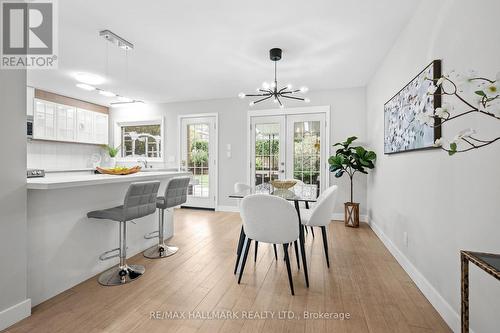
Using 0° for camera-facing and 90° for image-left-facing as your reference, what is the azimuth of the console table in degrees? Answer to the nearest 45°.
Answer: approximately 45°

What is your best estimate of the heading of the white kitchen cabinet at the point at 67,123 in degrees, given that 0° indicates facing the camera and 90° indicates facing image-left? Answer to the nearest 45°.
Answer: approximately 315°

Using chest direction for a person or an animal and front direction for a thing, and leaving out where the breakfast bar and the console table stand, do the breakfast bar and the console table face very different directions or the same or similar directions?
very different directions

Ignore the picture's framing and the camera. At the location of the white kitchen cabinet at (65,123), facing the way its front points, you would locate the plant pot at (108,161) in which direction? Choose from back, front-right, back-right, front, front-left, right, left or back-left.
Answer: left

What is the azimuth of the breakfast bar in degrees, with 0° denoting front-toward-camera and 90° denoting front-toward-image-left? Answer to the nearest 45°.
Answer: approximately 315°

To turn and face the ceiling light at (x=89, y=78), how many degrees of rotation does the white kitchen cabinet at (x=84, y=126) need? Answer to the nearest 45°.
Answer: approximately 45° to its right

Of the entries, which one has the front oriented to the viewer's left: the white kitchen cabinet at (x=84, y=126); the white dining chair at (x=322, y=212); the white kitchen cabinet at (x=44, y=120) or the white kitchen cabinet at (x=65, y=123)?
the white dining chair

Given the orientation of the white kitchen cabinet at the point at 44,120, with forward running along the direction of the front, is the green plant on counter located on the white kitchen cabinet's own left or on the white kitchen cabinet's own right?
on the white kitchen cabinet's own left

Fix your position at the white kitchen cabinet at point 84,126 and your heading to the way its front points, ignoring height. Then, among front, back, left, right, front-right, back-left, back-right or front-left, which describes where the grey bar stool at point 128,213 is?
front-right

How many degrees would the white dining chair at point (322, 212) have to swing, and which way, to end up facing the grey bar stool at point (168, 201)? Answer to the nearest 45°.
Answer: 0° — it already faces it

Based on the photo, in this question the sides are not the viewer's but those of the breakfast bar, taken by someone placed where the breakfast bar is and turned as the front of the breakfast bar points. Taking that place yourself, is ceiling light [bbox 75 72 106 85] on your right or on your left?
on your left

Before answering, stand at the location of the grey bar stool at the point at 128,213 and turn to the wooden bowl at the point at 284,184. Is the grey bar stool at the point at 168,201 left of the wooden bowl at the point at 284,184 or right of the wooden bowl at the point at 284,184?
left

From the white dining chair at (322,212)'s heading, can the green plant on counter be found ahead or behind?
ahead

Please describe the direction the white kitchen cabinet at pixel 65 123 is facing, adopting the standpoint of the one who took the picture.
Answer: facing the viewer and to the right of the viewer
